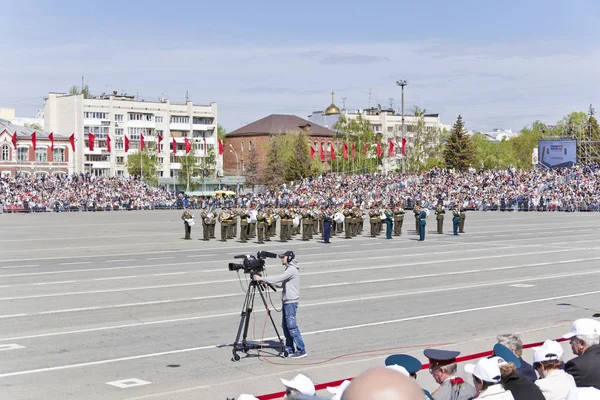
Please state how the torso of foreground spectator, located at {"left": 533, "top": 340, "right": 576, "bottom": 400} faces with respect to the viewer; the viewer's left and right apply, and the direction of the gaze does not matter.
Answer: facing away from the viewer and to the left of the viewer

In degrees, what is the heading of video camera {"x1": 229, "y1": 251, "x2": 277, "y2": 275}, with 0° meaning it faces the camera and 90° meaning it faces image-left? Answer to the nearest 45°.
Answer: approximately 90°

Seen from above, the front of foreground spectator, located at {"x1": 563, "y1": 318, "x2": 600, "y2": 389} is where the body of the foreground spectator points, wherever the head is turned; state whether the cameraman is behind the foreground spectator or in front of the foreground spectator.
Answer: in front

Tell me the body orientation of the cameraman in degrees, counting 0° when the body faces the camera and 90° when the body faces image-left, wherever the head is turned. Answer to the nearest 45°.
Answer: approximately 90°

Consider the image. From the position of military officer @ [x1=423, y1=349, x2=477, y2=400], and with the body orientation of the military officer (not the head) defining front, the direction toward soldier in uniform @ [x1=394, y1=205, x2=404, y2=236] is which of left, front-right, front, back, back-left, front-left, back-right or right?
front-right

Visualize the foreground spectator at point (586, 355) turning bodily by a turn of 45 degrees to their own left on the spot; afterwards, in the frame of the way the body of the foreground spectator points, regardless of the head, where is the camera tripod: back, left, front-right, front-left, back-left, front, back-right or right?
front-right

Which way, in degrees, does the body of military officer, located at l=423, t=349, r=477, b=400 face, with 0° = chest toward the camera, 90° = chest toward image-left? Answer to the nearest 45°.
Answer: approximately 135°

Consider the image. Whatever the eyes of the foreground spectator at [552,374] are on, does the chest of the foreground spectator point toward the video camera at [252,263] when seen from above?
yes

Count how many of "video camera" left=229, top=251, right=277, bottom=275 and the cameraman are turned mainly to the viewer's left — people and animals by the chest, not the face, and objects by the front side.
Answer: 2

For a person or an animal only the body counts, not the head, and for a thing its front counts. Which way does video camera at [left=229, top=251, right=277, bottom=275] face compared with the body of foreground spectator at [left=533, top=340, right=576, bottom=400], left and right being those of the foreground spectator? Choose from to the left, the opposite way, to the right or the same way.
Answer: to the left

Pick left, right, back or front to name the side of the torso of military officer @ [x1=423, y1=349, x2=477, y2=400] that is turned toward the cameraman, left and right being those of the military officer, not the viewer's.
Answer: front

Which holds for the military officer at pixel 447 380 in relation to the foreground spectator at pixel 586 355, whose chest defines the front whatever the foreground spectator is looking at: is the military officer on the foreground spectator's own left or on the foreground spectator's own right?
on the foreground spectator's own left
